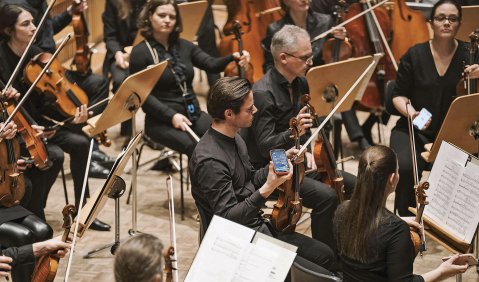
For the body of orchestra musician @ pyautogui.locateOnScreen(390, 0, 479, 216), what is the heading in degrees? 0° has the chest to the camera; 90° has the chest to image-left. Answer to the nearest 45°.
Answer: approximately 0°

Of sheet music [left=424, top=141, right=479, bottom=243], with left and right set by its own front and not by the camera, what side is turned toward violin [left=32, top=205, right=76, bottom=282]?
front

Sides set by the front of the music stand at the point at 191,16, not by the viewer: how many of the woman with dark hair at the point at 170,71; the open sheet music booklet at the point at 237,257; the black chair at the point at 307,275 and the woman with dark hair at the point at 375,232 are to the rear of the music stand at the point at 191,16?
4

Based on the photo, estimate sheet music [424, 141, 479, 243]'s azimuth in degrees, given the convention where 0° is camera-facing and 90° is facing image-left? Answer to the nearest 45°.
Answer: approximately 45°

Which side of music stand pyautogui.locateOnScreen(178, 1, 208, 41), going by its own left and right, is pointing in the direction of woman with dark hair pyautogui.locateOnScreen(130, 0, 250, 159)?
back

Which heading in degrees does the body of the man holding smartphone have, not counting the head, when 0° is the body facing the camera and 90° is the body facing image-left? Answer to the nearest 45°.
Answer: approximately 270°

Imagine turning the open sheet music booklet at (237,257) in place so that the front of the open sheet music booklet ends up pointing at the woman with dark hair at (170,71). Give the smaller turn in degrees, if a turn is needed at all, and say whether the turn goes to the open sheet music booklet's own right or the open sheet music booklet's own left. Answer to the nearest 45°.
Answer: approximately 180°

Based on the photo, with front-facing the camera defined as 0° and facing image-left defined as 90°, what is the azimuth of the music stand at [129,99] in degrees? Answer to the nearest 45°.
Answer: approximately 135°

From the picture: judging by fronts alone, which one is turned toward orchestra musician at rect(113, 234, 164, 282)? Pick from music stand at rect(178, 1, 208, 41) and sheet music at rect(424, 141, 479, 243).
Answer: the sheet music

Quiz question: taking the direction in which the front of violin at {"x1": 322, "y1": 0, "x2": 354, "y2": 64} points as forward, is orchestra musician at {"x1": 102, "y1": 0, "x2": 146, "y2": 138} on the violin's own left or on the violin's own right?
on the violin's own right

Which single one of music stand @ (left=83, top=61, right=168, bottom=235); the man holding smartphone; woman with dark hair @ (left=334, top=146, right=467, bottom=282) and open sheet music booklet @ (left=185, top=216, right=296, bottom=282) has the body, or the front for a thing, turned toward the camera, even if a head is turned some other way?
the open sheet music booklet
